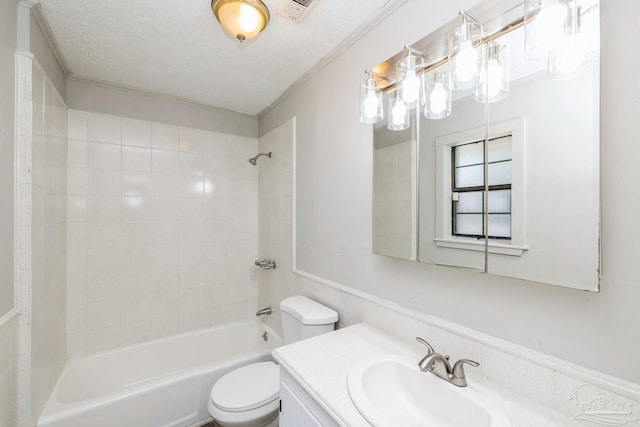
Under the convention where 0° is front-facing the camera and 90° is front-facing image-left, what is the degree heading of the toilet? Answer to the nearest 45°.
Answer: approximately 45°

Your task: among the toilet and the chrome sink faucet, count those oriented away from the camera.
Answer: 0

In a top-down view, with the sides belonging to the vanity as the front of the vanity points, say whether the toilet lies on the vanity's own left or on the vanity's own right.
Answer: on the vanity's own right

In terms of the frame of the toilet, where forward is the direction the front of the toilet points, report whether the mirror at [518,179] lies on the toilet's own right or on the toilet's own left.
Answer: on the toilet's own left

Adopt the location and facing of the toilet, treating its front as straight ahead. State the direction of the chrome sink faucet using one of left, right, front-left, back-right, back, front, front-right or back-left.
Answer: left

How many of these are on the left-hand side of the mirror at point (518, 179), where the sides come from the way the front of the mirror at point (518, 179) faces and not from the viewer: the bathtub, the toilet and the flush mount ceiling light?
0

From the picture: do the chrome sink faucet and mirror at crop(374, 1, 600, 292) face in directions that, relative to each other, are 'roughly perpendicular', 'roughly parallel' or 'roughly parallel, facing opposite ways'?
roughly parallel

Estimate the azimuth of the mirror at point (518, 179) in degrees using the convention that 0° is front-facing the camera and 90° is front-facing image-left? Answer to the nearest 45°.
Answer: approximately 45°
